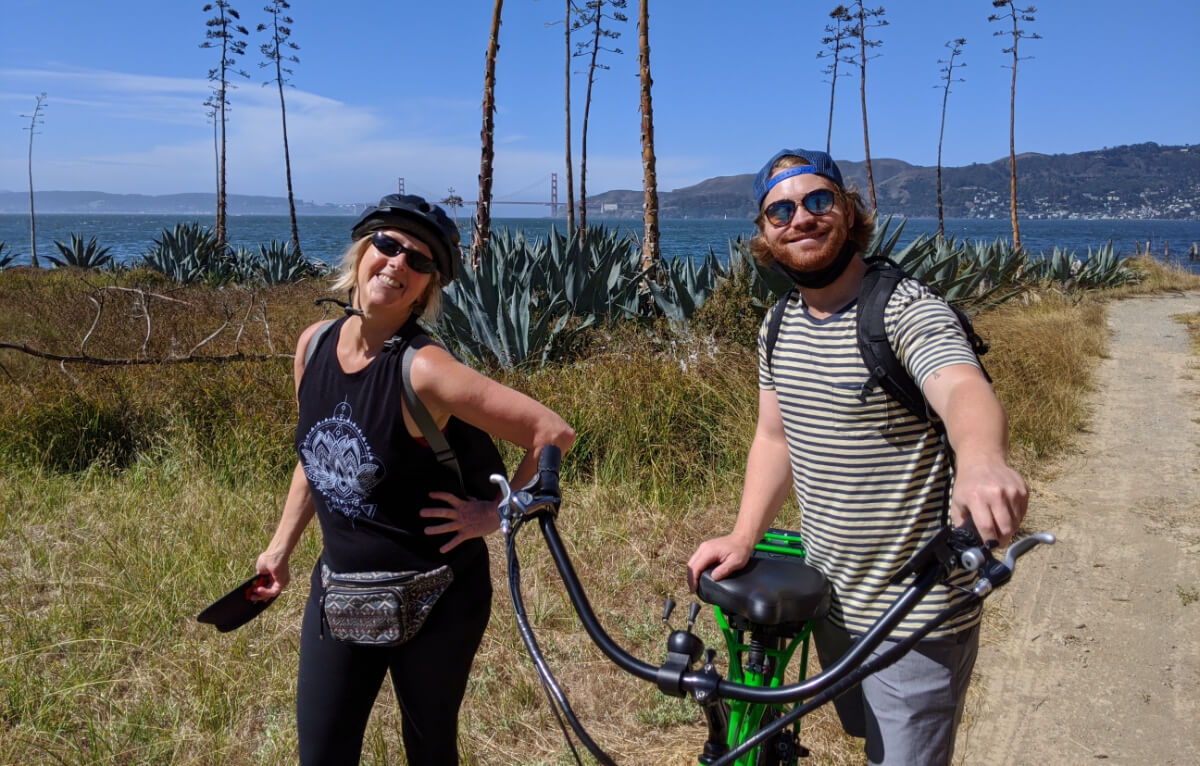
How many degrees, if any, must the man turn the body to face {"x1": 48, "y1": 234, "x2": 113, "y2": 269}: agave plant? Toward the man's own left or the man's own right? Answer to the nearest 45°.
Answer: approximately 90° to the man's own right

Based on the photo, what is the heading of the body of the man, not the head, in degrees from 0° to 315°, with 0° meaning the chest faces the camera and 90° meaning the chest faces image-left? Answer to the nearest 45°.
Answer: approximately 45°

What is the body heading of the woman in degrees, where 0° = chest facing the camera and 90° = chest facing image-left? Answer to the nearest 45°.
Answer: approximately 45°

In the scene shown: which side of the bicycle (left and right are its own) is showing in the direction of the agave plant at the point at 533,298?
back

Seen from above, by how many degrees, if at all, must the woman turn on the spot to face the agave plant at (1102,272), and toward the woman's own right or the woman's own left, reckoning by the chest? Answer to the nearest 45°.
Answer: approximately 180°

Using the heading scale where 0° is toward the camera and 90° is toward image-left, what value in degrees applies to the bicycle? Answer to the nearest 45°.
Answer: approximately 0°

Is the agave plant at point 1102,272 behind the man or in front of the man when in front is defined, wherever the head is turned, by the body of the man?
behind

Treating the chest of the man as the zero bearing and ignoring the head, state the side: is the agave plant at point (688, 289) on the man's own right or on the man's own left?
on the man's own right

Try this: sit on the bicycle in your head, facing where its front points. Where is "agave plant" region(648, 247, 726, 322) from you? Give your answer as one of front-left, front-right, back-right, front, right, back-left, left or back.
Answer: back

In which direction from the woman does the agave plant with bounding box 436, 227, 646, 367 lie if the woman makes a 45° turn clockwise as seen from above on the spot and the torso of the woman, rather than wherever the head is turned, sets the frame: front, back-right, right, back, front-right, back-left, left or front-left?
right
